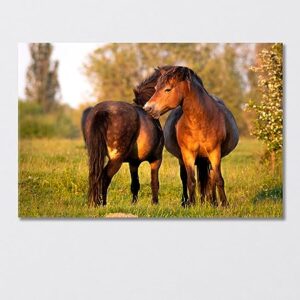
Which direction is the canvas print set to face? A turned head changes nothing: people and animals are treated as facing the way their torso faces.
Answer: toward the camera
